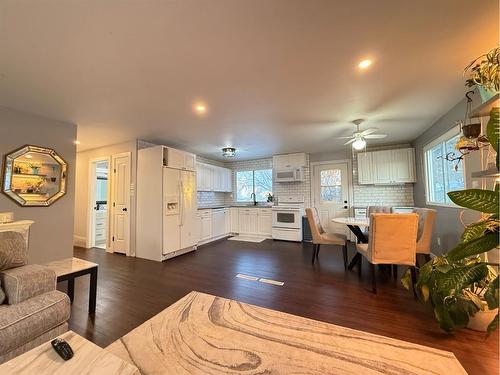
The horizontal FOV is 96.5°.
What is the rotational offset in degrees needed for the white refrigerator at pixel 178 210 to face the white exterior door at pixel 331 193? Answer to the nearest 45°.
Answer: approximately 45° to its left

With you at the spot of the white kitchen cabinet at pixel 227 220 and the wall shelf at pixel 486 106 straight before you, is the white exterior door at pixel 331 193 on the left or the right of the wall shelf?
left

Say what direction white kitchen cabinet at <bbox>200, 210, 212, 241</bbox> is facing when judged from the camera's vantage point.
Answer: facing the viewer and to the right of the viewer

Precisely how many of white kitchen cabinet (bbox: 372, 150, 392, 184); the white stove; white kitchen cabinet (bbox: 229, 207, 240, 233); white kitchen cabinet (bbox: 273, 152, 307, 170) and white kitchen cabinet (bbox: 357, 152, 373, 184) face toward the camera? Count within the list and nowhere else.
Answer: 5

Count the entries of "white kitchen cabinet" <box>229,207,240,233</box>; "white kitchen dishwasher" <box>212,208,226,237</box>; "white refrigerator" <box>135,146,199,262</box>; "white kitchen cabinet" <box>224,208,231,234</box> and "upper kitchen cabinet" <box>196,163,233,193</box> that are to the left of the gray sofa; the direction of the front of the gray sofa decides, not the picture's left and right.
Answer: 5

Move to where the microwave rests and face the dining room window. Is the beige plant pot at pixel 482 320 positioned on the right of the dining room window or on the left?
right

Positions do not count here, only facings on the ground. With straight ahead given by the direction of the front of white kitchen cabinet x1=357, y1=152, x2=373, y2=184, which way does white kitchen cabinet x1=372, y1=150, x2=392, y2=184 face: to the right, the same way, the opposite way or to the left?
the same way

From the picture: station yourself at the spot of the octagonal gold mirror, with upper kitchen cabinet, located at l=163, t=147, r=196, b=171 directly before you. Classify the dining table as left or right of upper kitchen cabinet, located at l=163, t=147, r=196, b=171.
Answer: right

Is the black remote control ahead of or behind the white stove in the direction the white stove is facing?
ahead

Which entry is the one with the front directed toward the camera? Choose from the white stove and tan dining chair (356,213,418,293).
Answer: the white stove

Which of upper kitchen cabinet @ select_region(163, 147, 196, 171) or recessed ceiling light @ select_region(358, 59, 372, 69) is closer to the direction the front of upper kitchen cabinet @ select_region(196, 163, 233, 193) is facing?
the recessed ceiling light

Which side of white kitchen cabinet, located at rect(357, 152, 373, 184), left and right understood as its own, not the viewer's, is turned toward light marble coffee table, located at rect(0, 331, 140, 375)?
front

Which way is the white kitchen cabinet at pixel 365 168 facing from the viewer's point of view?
toward the camera

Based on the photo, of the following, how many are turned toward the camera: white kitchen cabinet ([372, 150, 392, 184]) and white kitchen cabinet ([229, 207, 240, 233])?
2

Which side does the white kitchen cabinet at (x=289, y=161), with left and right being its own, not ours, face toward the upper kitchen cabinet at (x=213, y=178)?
right

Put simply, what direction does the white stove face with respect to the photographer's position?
facing the viewer

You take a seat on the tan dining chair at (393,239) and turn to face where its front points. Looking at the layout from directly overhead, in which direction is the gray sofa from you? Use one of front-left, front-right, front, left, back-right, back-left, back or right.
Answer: left

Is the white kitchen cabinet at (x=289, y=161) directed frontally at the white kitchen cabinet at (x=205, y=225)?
no

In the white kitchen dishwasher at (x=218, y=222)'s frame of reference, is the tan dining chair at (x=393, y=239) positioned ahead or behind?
ahead

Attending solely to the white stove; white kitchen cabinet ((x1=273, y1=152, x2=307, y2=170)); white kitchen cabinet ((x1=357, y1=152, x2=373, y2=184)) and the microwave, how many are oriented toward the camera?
4

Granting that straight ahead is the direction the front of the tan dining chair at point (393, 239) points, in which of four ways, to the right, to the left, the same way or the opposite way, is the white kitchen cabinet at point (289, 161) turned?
the opposite way

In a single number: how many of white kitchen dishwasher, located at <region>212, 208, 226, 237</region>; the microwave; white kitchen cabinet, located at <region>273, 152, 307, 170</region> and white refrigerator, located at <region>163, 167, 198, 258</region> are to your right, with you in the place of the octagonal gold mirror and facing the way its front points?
0

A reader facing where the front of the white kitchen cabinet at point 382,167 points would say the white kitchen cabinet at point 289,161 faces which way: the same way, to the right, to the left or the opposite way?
the same way
